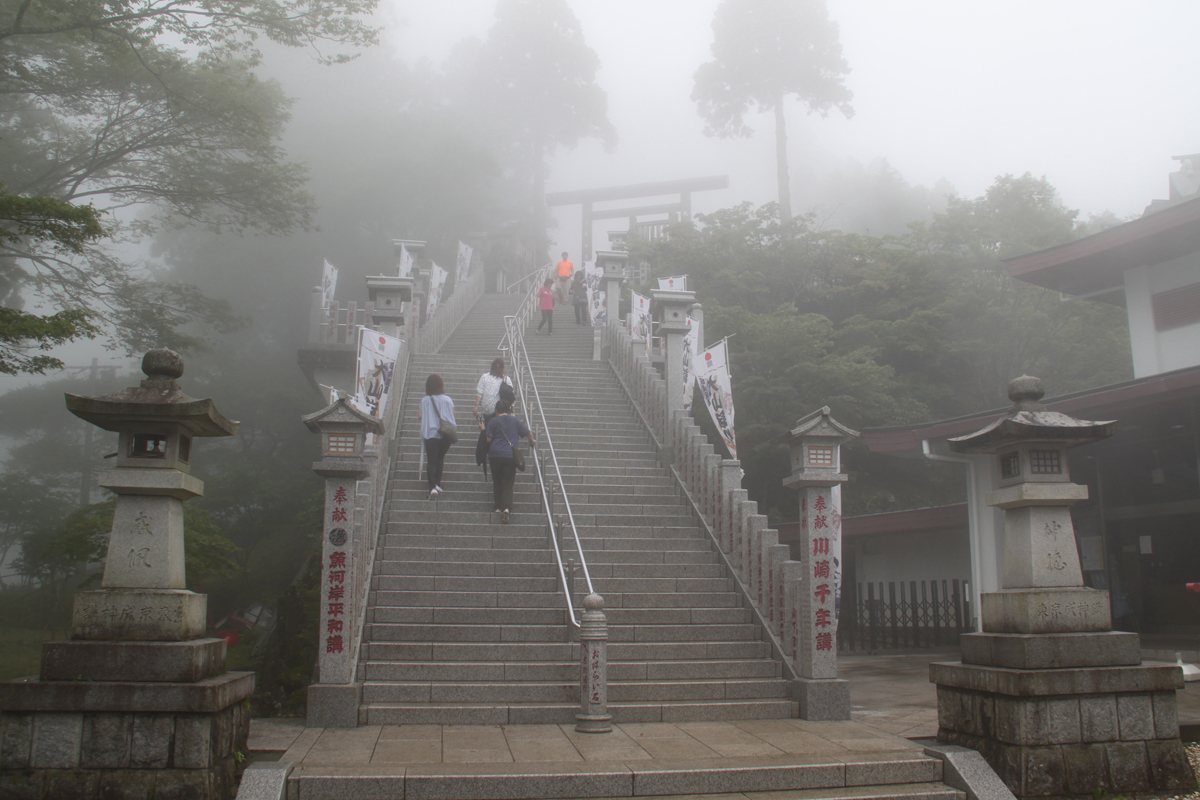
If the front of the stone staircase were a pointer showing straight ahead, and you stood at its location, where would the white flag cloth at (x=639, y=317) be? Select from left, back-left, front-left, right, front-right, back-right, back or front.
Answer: back

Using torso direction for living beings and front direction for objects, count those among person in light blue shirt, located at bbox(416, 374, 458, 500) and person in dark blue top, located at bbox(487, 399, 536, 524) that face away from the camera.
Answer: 2

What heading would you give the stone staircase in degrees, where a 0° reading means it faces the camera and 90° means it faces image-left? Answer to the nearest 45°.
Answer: approximately 0°

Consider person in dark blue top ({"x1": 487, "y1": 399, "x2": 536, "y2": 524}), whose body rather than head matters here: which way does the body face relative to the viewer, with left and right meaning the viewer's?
facing away from the viewer

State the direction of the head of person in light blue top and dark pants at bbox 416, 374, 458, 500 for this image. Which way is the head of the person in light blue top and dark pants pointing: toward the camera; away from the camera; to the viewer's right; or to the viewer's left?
away from the camera

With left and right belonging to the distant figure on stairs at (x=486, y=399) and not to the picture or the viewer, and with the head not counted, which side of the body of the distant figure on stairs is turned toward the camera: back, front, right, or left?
back

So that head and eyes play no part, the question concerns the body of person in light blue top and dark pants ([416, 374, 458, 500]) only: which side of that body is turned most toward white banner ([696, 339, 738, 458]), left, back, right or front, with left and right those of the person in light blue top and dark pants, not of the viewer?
right

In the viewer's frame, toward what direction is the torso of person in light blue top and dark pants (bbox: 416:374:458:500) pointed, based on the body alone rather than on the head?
away from the camera

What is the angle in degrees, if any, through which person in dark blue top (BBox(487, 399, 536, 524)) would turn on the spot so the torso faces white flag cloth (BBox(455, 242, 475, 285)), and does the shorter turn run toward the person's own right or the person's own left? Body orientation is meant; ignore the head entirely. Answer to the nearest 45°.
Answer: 0° — they already face it
